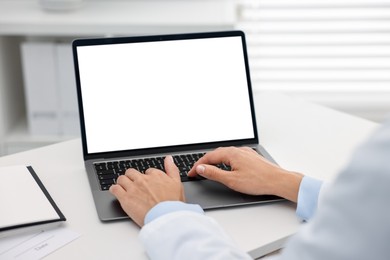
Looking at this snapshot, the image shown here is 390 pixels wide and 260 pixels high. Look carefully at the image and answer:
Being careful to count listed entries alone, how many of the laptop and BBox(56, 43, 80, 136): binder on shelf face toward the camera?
2

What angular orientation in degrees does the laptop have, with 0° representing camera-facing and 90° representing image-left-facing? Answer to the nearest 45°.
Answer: approximately 0°

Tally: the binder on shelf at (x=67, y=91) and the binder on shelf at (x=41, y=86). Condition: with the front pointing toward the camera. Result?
2

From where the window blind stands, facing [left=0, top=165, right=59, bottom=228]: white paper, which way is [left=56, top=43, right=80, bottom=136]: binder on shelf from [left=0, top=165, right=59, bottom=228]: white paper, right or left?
right

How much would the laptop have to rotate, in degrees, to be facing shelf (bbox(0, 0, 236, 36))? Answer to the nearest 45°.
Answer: approximately 180°

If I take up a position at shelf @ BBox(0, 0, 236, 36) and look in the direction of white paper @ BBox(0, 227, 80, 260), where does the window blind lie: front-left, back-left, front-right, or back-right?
back-left

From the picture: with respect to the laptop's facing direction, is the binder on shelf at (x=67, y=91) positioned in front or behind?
behind

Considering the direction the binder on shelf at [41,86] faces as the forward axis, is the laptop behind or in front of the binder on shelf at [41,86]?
in front

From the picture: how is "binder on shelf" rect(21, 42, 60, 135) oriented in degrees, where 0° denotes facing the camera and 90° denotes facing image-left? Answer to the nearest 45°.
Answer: approximately 0°

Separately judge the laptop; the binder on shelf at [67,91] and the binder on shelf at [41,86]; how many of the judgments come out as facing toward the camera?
3
